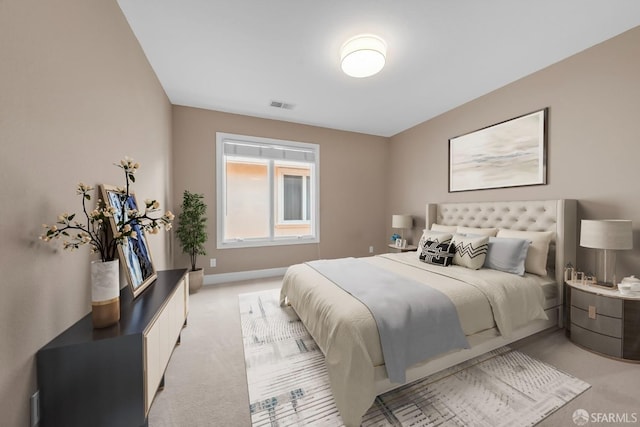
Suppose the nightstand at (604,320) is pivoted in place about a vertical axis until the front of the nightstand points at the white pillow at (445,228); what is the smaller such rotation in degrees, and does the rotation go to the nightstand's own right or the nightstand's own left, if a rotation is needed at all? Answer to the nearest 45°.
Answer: approximately 45° to the nightstand's own right

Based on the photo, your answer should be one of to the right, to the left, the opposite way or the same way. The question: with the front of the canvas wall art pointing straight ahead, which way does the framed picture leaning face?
the opposite way

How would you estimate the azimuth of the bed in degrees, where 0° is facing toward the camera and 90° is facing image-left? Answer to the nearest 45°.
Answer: approximately 45°

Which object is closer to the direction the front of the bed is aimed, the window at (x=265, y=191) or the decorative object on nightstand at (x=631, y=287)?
the window

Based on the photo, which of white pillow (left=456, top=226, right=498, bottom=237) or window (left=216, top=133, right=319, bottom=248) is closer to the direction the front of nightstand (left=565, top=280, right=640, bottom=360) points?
the window

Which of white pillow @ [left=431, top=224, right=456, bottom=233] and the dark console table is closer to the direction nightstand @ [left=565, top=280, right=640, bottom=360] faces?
the dark console table

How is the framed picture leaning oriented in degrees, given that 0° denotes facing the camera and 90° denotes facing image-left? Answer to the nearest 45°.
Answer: approximately 315°

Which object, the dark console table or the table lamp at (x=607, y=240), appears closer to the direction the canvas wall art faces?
the dark console table
